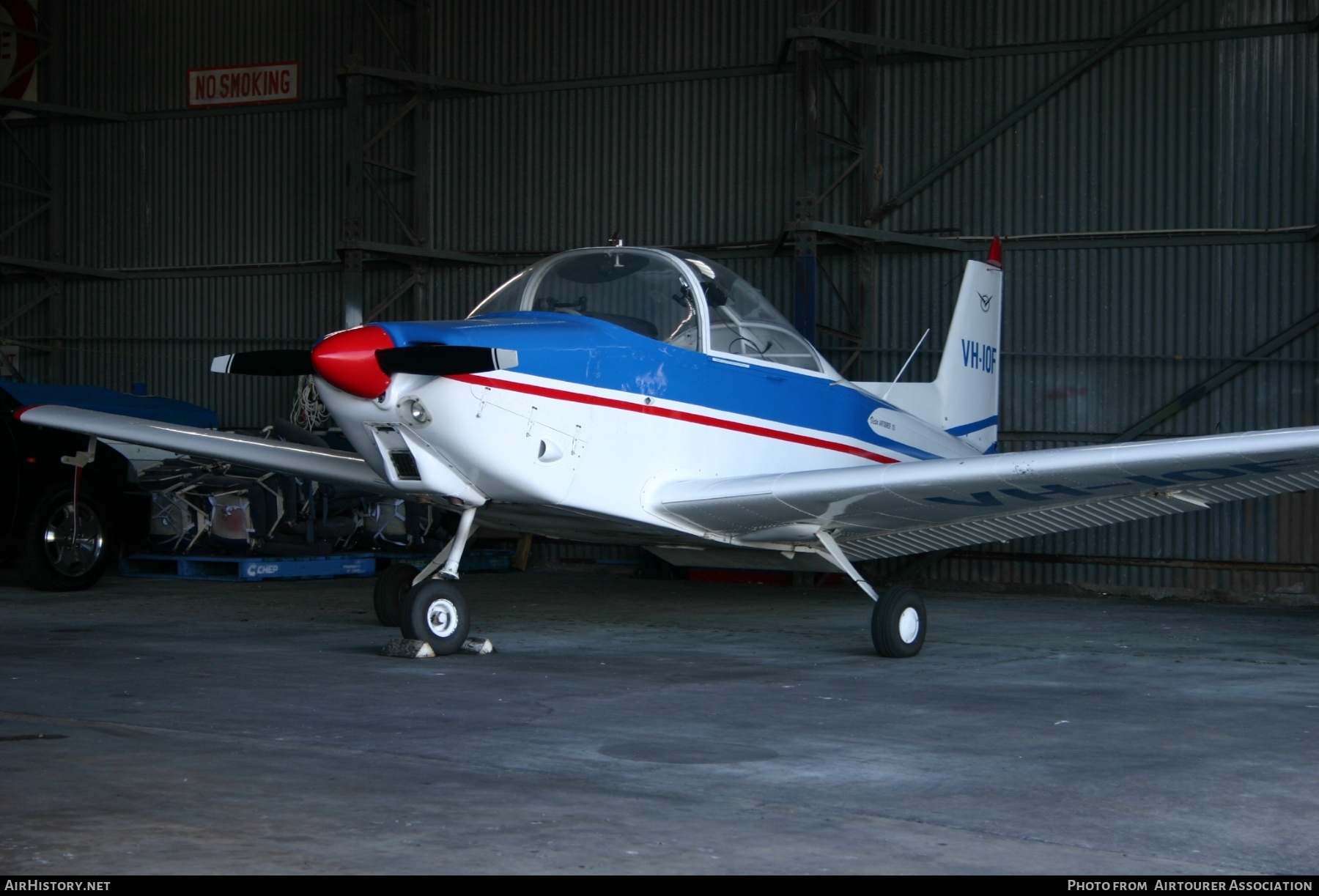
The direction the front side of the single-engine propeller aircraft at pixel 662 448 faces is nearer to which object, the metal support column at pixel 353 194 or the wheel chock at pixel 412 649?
the wheel chock

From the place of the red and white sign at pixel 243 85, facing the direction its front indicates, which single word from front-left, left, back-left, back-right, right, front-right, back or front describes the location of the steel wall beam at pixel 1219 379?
front-left

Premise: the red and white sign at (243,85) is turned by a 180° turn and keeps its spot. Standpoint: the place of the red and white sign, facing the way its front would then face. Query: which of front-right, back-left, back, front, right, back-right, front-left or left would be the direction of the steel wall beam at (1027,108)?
back-right

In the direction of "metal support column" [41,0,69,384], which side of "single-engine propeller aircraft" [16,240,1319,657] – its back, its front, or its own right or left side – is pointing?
right

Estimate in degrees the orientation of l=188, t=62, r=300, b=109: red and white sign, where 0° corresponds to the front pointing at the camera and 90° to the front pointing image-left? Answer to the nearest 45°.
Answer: approximately 0°

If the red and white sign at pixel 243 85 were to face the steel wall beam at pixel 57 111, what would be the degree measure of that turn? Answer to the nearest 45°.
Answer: approximately 90° to its right

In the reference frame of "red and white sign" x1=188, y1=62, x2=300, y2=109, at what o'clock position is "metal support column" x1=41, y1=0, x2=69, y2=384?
The metal support column is roughly at 4 o'clock from the red and white sign.

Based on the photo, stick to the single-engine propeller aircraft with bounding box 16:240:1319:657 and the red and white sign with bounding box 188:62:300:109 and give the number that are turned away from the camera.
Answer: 0

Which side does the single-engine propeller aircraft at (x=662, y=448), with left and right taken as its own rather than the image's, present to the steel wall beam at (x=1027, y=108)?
back
